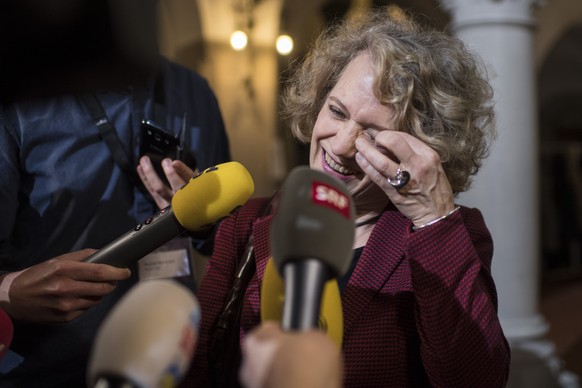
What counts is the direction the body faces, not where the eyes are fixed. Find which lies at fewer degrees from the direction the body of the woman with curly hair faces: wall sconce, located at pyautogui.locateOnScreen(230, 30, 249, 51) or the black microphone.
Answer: the black microphone

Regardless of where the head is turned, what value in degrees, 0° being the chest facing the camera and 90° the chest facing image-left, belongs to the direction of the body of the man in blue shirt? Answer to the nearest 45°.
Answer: approximately 315°

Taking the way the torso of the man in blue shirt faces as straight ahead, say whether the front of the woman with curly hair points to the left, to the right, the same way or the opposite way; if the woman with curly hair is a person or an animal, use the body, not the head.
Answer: to the right

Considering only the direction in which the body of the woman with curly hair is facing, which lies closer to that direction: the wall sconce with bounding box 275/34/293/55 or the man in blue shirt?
the man in blue shirt

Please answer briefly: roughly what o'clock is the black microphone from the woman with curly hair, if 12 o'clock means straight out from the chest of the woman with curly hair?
The black microphone is roughly at 11 o'clock from the woman with curly hair.

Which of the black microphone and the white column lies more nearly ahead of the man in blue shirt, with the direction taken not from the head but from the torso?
the black microphone

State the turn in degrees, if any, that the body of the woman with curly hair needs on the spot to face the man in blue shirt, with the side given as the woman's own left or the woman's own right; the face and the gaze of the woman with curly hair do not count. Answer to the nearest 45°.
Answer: approximately 45° to the woman's own right

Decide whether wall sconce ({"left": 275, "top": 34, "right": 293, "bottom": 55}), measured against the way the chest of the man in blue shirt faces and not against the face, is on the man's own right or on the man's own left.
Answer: on the man's own left
